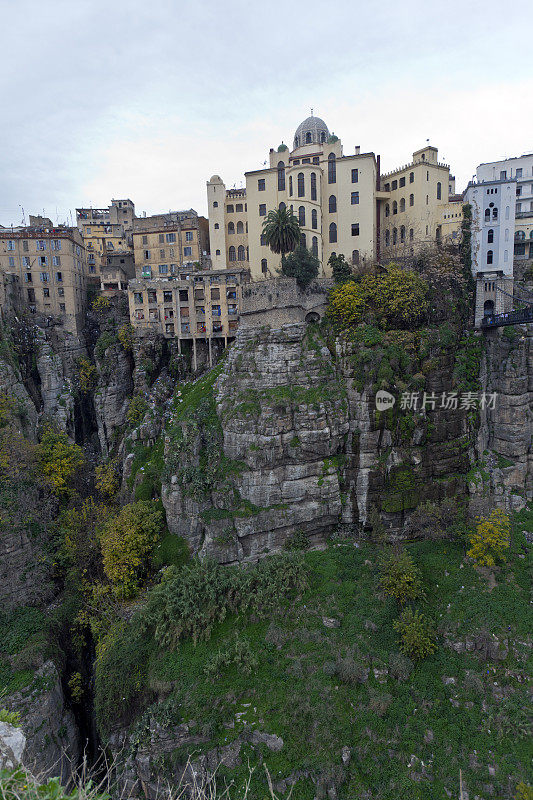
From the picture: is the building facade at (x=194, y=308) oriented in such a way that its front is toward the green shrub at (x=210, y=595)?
yes

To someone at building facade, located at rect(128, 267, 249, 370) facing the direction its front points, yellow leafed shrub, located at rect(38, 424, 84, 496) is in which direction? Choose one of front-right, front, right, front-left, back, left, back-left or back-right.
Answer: front-right

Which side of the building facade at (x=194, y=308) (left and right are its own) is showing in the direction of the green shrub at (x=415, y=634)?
front

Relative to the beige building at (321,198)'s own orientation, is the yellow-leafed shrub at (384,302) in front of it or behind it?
in front

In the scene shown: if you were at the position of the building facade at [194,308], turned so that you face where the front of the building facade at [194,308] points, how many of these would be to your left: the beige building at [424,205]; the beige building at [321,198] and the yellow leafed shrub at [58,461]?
2

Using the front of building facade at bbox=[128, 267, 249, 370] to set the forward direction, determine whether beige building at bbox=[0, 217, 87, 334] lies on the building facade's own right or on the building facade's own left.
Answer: on the building facade's own right

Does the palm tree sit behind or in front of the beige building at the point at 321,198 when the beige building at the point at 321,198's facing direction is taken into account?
in front

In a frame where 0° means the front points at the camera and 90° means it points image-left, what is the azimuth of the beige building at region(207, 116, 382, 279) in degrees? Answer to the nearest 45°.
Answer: approximately 0°

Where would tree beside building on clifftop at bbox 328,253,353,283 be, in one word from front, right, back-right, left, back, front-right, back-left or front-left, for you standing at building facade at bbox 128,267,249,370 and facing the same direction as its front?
front-left

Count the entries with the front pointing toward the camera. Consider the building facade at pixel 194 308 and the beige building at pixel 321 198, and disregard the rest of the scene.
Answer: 2

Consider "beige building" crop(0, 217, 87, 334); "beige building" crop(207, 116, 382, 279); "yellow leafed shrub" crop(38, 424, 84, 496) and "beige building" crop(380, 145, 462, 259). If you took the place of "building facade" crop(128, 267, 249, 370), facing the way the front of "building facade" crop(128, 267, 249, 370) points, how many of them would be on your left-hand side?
2

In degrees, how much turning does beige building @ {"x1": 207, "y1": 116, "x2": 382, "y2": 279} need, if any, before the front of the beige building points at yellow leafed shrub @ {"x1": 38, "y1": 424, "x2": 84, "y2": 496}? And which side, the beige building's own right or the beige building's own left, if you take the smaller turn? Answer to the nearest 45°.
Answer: approximately 45° to the beige building's own right
